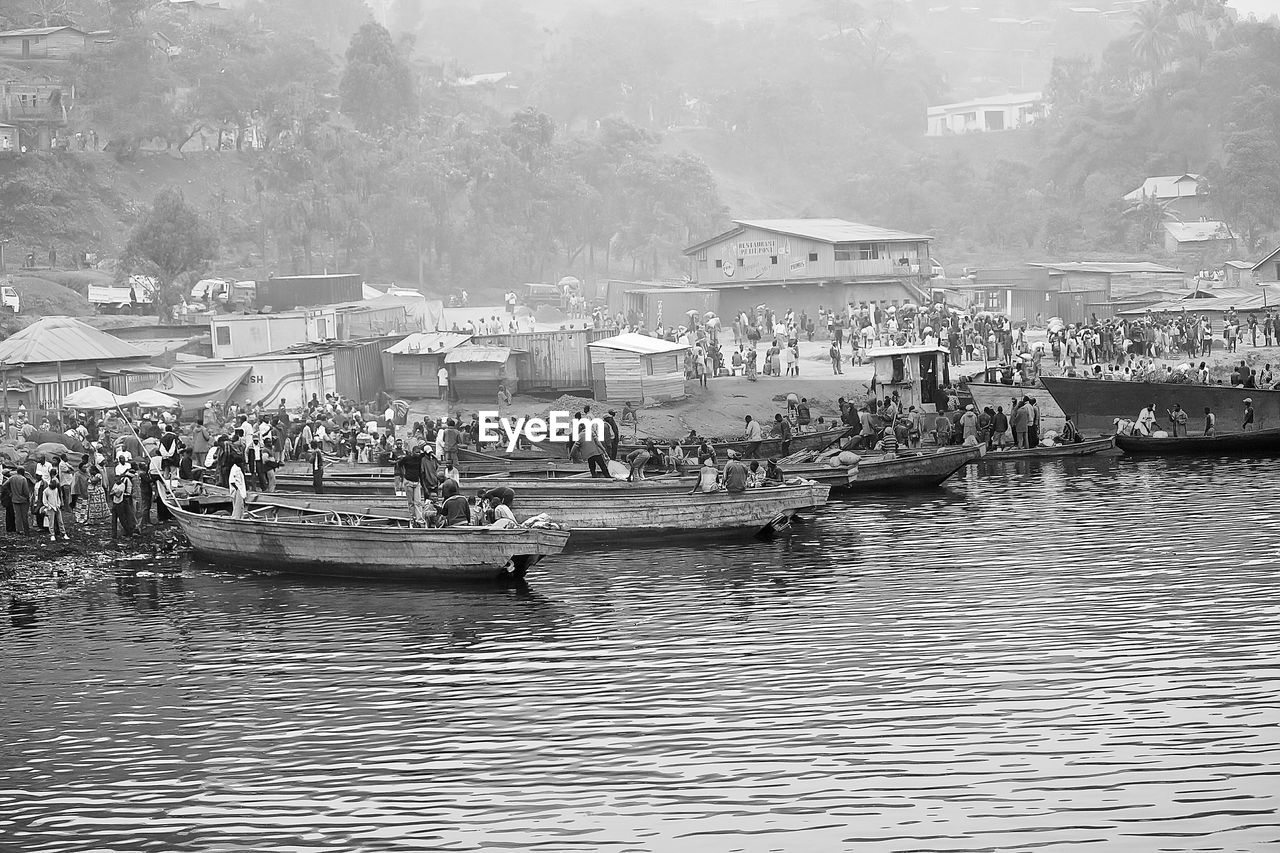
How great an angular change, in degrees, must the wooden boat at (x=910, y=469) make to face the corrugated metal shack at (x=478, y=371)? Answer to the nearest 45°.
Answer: approximately 135° to its left

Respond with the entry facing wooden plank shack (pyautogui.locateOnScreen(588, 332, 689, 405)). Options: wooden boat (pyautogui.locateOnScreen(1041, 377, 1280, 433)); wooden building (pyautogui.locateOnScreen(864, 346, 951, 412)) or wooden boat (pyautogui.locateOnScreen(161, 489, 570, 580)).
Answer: wooden boat (pyautogui.locateOnScreen(1041, 377, 1280, 433))

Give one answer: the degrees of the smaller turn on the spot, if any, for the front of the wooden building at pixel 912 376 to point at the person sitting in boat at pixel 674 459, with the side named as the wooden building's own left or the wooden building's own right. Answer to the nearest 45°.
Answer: approximately 45° to the wooden building's own right

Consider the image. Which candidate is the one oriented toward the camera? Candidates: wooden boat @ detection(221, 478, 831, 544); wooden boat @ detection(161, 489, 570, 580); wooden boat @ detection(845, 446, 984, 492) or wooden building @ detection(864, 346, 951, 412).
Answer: the wooden building

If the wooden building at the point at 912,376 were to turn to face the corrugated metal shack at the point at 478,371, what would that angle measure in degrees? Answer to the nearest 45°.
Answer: approximately 90° to its right

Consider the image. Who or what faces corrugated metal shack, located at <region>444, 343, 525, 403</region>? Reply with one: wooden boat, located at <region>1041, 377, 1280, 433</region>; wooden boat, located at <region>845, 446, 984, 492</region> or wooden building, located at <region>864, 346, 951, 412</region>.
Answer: wooden boat, located at <region>1041, 377, 1280, 433</region>

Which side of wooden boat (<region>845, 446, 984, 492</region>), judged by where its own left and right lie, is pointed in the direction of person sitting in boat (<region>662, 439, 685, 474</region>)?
back
